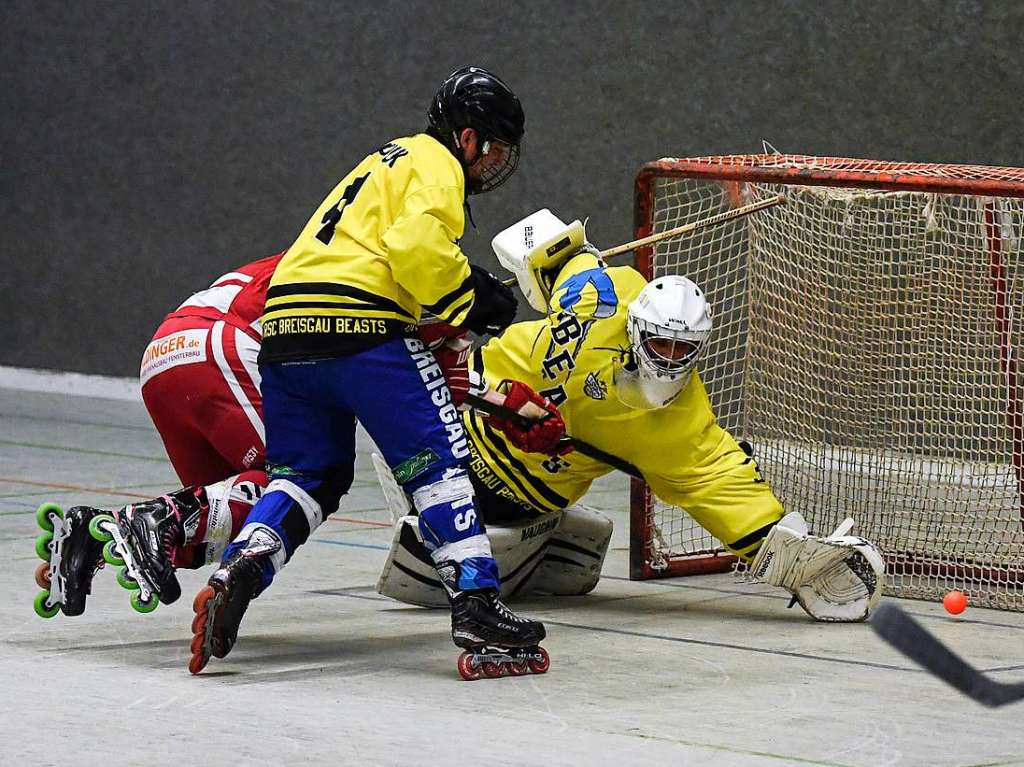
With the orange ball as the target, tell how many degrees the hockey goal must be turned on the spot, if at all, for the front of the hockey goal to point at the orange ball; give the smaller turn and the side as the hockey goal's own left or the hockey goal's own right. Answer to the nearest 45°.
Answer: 0° — it already faces it

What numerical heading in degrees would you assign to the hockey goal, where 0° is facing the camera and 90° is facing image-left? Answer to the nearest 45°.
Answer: approximately 0°
